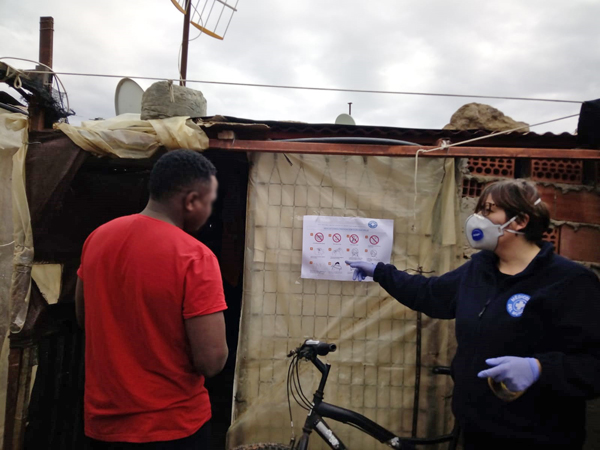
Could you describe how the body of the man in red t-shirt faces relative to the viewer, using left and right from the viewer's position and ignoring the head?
facing away from the viewer and to the right of the viewer

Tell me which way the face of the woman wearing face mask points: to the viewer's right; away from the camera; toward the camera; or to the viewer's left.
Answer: to the viewer's left

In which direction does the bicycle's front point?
to the viewer's left

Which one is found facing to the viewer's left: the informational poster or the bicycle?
the bicycle

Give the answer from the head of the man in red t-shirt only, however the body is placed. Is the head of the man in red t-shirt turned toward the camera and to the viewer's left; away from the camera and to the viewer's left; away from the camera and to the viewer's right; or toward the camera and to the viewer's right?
away from the camera and to the viewer's right

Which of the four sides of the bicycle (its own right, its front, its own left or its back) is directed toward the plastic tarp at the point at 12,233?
front

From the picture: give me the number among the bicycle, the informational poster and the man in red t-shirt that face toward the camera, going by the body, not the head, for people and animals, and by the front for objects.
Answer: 1

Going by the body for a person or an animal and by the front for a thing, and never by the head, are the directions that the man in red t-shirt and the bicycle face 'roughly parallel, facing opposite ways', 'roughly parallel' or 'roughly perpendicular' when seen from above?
roughly perpendicular

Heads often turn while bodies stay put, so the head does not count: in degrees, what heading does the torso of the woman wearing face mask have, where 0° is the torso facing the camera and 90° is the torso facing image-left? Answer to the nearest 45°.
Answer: approximately 45°

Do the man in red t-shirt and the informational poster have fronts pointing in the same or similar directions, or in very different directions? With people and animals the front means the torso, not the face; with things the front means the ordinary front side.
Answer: very different directions

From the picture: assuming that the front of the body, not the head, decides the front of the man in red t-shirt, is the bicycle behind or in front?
in front

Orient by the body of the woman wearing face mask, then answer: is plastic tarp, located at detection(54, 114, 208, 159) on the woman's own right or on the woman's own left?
on the woman's own right
